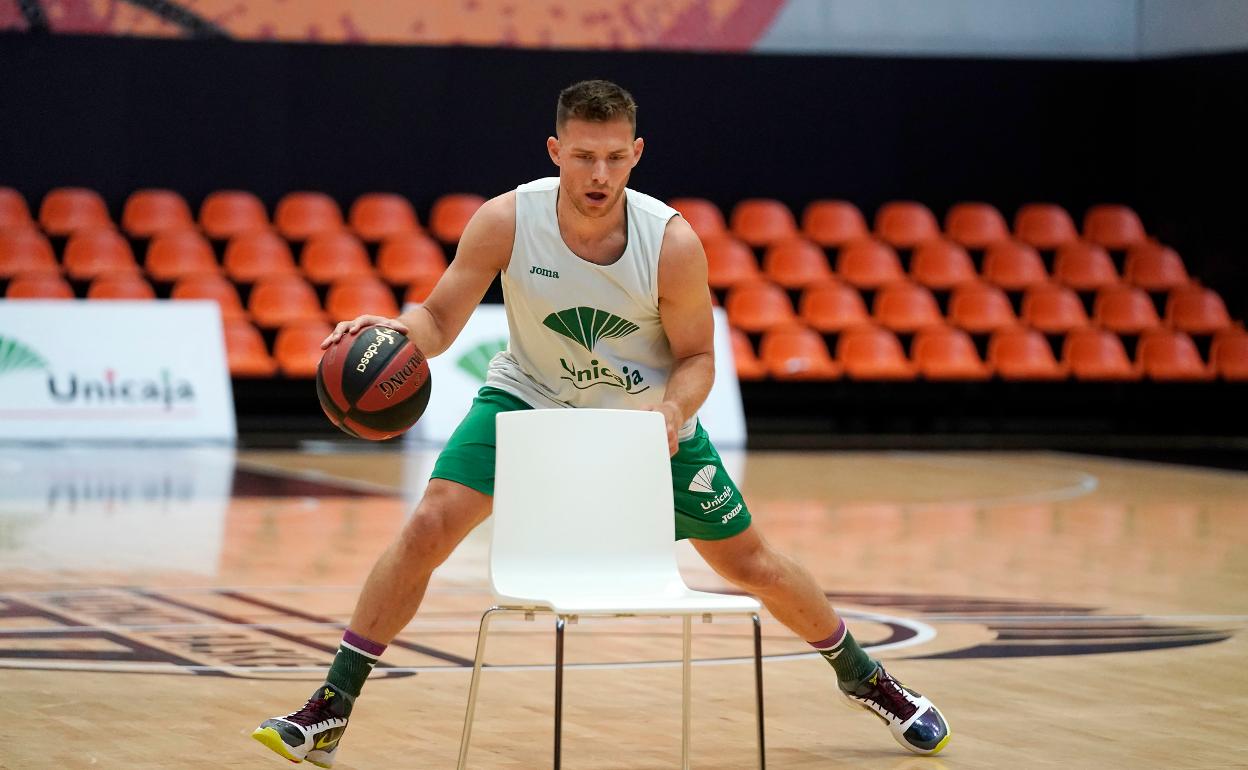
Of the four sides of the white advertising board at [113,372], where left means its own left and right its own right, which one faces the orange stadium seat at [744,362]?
left

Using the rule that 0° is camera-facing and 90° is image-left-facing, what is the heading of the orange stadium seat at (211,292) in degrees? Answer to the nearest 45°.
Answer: approximately 0°

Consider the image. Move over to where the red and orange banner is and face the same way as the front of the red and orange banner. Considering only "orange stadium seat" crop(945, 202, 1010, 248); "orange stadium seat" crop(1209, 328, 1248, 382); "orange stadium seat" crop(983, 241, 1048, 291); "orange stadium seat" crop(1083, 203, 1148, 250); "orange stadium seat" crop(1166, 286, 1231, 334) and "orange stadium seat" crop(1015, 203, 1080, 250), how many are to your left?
6

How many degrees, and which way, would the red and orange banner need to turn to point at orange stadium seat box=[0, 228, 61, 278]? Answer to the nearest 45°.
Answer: approximately 90° to its right

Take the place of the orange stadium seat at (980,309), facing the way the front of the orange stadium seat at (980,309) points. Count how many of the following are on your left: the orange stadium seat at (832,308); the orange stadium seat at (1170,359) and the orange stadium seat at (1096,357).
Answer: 2

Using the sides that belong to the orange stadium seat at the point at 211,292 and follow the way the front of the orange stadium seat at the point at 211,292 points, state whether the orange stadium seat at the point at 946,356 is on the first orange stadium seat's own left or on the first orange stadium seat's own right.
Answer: on the first orange stadium seat's own left

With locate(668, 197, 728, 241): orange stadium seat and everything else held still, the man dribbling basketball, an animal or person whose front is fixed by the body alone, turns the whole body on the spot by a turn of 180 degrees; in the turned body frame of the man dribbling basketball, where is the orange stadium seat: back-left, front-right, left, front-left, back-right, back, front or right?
front

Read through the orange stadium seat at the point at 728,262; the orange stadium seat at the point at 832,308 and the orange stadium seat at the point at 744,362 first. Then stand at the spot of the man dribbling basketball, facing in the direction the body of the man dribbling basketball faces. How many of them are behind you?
3

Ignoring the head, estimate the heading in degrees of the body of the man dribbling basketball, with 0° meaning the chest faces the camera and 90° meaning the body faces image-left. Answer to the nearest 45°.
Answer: approximately 0°
